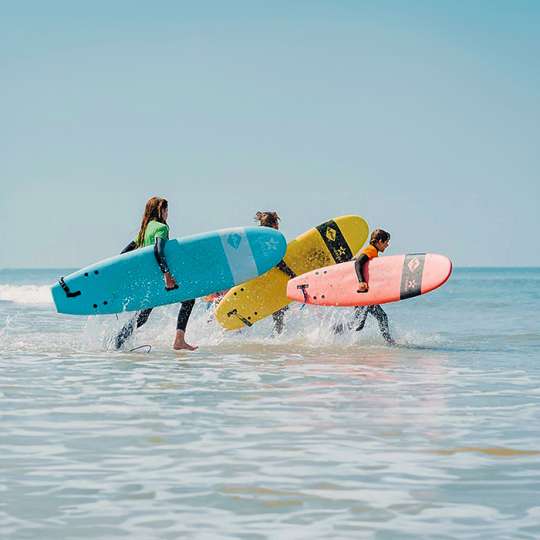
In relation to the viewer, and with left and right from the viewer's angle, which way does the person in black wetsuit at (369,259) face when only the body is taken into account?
facing to the right of the viewer

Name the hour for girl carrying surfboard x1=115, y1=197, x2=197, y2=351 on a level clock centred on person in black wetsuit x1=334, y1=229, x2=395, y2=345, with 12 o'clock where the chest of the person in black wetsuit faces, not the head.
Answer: The girl carrying surfboard is roughly at 5 o'clock from the person in black wetsuit.

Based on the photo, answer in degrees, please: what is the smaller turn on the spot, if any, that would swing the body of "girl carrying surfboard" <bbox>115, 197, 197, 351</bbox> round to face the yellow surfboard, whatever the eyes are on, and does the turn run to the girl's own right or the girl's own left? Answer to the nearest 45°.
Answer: approximately 45° to the girl's own left

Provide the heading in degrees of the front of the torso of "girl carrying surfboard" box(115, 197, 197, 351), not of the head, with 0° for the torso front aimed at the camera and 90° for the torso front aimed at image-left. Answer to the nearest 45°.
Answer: approximately 270°

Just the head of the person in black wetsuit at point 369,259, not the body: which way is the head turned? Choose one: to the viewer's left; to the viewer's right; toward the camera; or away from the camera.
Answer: to the viewer's right

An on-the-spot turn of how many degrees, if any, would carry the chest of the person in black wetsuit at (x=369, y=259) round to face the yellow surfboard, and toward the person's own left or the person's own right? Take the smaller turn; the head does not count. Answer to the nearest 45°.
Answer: approximately 135° to the person's own left

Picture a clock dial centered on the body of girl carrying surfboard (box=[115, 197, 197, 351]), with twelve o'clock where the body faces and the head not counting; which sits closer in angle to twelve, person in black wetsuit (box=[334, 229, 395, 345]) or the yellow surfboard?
the person in black wetsuit

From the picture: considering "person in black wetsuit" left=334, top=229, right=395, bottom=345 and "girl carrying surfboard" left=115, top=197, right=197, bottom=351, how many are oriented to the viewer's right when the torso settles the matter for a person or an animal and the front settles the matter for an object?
2
